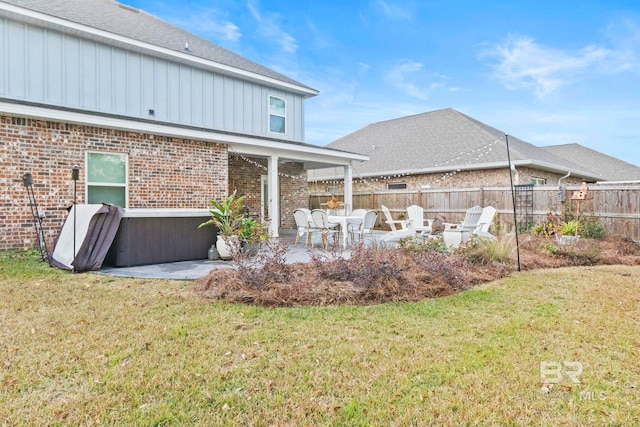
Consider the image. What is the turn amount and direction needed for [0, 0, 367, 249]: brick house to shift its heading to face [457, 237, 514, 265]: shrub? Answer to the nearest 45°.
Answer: approximately 180°

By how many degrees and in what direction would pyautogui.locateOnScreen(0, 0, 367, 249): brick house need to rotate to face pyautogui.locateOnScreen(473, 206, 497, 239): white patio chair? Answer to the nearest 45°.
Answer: approximately 135° to its right

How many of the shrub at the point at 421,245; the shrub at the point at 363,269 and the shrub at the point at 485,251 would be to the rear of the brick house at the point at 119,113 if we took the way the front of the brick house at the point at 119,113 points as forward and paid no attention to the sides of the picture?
3

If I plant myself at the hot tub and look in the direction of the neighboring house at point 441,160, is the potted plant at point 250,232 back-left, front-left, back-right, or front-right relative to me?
front-right

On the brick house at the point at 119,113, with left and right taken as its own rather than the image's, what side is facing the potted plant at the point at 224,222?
back

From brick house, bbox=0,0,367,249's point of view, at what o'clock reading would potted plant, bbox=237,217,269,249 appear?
The potted plant is roughly at 6 o'clock from the brick house.

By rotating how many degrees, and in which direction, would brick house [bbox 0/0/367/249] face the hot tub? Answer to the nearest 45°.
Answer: approximately 135° to its left

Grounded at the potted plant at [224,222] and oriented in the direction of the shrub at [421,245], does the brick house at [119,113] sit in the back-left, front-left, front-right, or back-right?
back-left

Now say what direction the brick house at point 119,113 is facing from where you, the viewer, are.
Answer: facing away from the viewer and to the left of the viewer

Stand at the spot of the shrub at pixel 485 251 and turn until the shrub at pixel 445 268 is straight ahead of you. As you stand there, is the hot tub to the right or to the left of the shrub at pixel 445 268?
right

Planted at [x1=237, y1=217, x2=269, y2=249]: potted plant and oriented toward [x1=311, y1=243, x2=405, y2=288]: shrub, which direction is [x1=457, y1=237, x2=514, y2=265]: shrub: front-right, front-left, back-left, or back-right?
front-left

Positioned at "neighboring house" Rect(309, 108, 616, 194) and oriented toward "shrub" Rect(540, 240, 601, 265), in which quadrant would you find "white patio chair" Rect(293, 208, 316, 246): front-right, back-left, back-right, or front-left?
front-right

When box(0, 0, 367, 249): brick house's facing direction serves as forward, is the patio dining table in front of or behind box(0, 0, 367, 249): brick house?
behind
